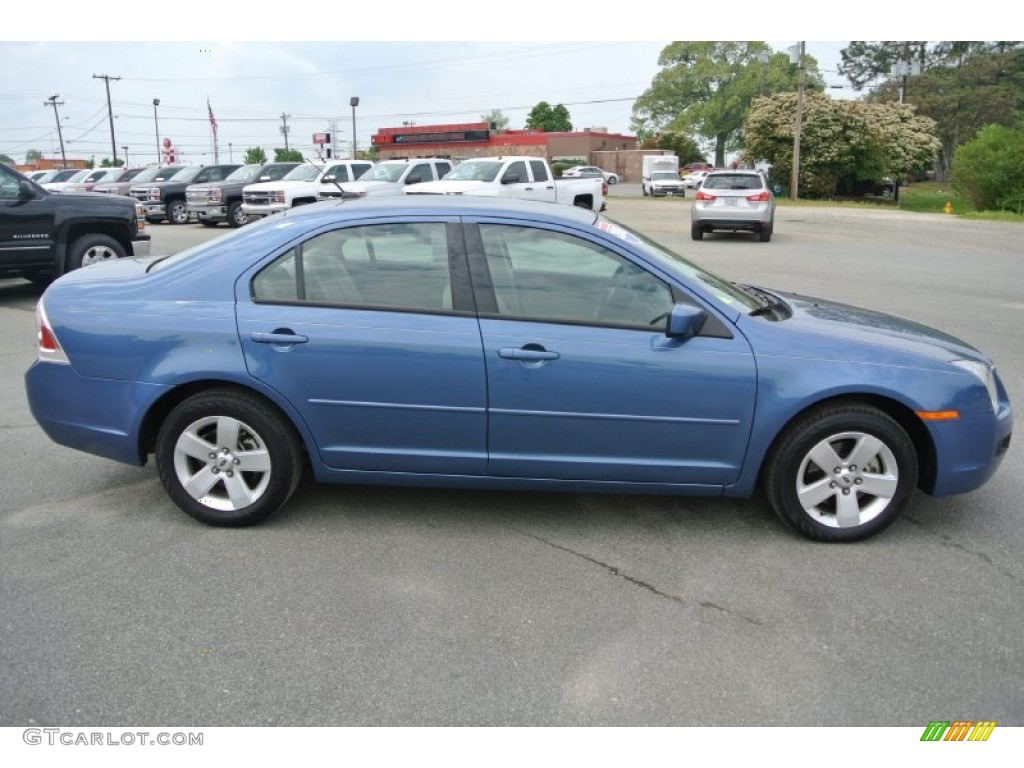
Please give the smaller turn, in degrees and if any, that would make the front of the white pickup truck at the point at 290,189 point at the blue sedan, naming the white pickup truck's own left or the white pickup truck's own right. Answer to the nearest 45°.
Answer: approximately 45° to the white pickup truck's own left

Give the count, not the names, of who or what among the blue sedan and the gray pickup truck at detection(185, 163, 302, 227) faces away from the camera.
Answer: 0

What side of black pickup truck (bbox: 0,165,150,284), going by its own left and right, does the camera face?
right

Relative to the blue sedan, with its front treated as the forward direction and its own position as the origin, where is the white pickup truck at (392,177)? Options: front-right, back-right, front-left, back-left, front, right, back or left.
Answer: left

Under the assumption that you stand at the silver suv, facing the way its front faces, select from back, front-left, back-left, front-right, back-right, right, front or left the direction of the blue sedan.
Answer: back

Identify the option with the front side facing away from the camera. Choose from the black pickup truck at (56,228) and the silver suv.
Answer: the silver suv

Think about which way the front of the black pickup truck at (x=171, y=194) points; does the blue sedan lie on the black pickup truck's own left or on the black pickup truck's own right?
on the black pickup truck's own left

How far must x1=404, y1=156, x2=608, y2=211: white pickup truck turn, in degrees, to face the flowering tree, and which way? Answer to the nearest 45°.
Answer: approximately 180°

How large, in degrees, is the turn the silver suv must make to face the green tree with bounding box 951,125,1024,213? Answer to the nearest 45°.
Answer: approximately 45° to its right

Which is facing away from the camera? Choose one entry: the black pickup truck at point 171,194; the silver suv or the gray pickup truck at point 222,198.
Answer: the silver suv

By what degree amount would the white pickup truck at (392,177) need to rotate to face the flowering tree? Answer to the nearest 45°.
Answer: approximately 180°

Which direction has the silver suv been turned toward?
away from the camera

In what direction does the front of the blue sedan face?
to the viewer's right
